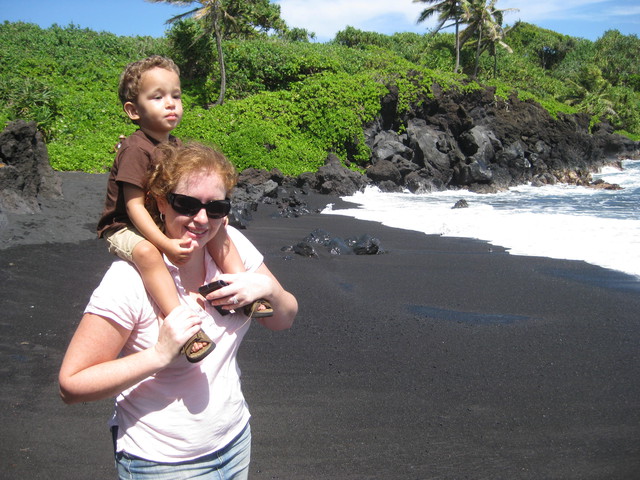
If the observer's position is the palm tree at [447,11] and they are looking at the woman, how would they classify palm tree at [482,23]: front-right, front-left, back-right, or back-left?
back-left

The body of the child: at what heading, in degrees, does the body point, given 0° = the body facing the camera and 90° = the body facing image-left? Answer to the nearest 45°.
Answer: approximately 315°

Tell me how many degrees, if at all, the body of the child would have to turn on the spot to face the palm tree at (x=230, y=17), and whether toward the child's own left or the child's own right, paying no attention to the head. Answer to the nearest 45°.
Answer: approximately 135° to the child's own left

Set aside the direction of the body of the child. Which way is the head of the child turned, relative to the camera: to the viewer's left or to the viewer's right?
to the viewer's right

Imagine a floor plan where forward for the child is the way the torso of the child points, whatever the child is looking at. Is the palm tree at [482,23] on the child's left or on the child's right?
on the child's left

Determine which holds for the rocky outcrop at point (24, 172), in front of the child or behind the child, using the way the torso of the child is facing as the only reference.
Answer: behind

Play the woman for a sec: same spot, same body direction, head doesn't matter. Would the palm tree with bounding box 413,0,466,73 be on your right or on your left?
on your left

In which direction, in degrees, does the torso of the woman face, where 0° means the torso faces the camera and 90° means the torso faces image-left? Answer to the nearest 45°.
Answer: approximately 315°
